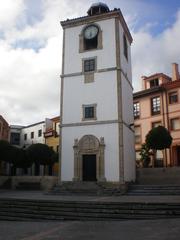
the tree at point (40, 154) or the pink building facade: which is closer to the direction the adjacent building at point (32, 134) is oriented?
the tree

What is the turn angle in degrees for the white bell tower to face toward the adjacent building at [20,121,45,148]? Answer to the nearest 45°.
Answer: approximately 135° to its right

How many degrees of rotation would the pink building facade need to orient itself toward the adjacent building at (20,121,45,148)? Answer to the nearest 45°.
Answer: approximately 90° to its right

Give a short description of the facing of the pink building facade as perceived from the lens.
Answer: facing the viewer and to the left of the viewer

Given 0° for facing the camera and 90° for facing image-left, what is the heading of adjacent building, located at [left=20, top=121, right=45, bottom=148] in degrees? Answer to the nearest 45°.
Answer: approximately 45°

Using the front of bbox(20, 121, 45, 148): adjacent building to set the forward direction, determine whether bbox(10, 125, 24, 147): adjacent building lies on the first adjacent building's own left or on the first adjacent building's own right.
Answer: on the first adjacent building's own right

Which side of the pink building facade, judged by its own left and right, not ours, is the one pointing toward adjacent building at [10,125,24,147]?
right

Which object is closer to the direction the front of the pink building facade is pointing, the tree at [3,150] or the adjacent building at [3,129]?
the tree

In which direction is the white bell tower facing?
toward the camera

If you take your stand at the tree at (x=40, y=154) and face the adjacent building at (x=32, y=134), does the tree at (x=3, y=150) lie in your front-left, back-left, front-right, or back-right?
front-left

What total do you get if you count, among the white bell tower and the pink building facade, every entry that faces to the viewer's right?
0

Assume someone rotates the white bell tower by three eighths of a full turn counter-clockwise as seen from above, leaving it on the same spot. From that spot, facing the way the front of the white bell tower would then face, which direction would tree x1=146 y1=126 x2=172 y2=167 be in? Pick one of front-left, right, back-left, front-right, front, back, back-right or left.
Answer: front

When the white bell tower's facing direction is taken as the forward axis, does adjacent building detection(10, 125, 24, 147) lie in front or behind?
behind

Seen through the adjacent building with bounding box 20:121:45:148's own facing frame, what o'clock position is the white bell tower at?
The white bell tower is roughly at 10 o'clock from the adjacent building.

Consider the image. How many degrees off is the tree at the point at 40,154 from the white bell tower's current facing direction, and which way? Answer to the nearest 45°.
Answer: approximately 135° to its right
